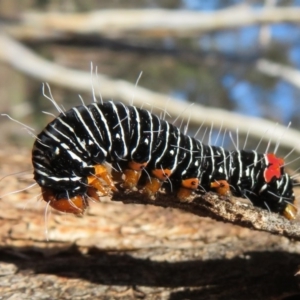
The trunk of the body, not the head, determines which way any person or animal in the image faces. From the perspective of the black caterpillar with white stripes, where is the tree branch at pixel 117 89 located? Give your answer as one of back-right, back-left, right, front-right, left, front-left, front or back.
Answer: right

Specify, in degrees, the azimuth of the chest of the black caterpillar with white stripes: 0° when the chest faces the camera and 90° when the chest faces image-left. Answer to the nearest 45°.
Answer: approximately 90°

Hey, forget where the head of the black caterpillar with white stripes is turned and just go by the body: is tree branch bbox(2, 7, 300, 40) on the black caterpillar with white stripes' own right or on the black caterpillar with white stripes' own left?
on the black caterpillar with white stripes' own right
